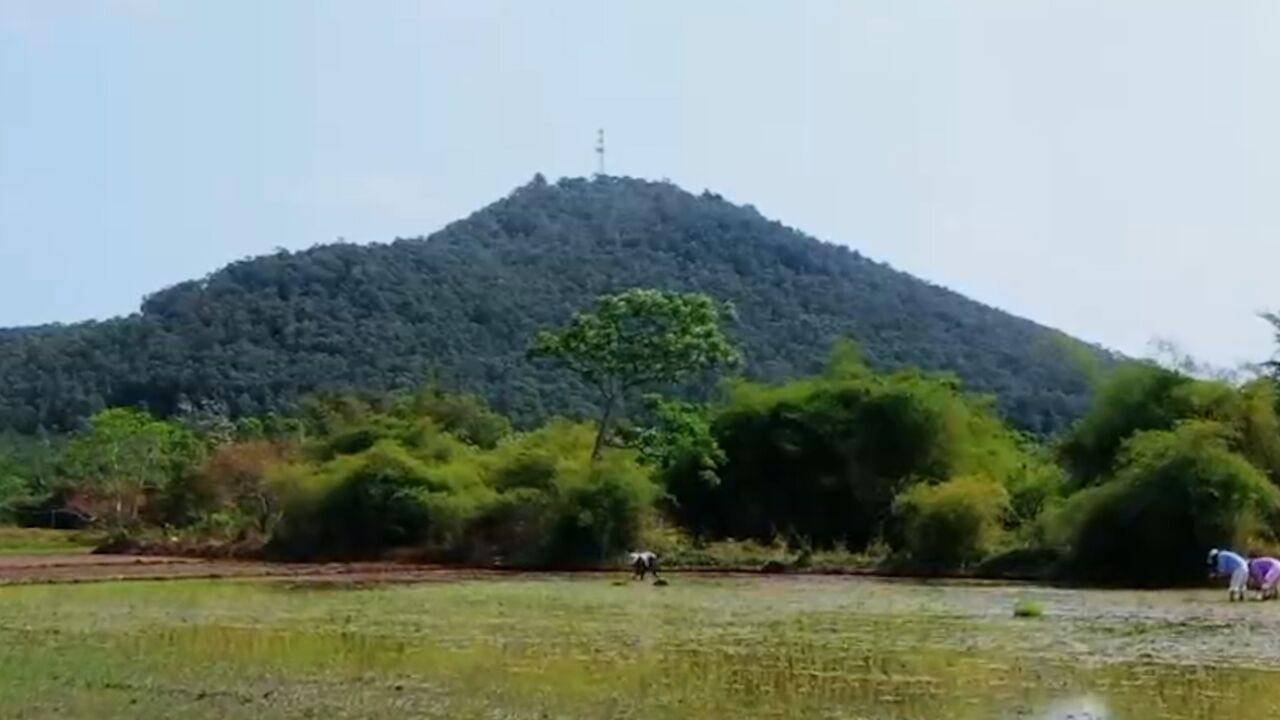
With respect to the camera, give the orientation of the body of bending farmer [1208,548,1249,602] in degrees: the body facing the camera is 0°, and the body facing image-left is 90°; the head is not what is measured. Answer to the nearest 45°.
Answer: approximately 90°

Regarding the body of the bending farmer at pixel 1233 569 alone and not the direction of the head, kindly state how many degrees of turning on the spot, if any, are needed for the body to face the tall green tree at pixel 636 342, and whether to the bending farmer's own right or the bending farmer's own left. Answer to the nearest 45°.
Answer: approximately 45° to the bending farmer's own right

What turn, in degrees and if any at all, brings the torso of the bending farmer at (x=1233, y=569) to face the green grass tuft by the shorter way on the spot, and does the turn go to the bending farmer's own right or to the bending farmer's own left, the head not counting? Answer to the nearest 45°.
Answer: approximately 45° to the bending farmer's own left

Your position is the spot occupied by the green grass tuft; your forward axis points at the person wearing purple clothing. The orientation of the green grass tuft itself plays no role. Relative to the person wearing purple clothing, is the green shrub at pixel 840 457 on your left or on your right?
left

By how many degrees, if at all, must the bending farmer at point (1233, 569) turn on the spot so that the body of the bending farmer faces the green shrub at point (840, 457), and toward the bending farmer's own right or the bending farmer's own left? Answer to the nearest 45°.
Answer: approximately 45° to the bending farmer's own right

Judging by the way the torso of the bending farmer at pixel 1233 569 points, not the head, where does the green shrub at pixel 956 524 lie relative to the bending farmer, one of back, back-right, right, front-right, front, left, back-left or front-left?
front-right

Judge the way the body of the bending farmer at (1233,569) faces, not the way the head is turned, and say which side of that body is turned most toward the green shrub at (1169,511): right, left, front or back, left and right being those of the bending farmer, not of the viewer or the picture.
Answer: right
